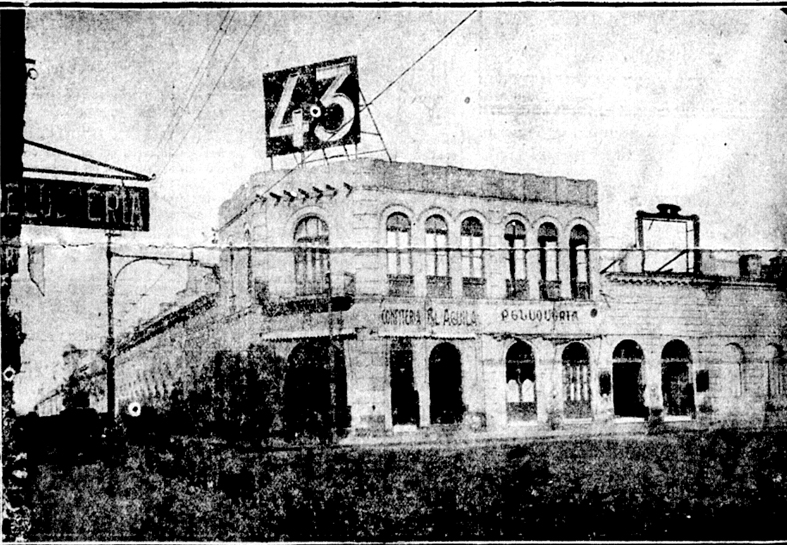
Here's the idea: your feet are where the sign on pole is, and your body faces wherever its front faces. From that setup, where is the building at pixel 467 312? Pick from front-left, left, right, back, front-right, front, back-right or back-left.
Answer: left

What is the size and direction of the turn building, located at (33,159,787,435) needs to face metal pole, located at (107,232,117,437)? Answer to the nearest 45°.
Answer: approximately 90° to its right

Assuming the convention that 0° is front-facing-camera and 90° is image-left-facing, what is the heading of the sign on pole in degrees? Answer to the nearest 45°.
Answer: approximately 0°

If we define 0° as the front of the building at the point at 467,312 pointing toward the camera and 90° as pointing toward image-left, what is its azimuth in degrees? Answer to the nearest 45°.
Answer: approximately 0°

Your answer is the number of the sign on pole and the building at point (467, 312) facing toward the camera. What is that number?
2

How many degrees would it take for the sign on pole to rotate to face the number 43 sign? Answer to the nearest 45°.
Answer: approximately 180°
